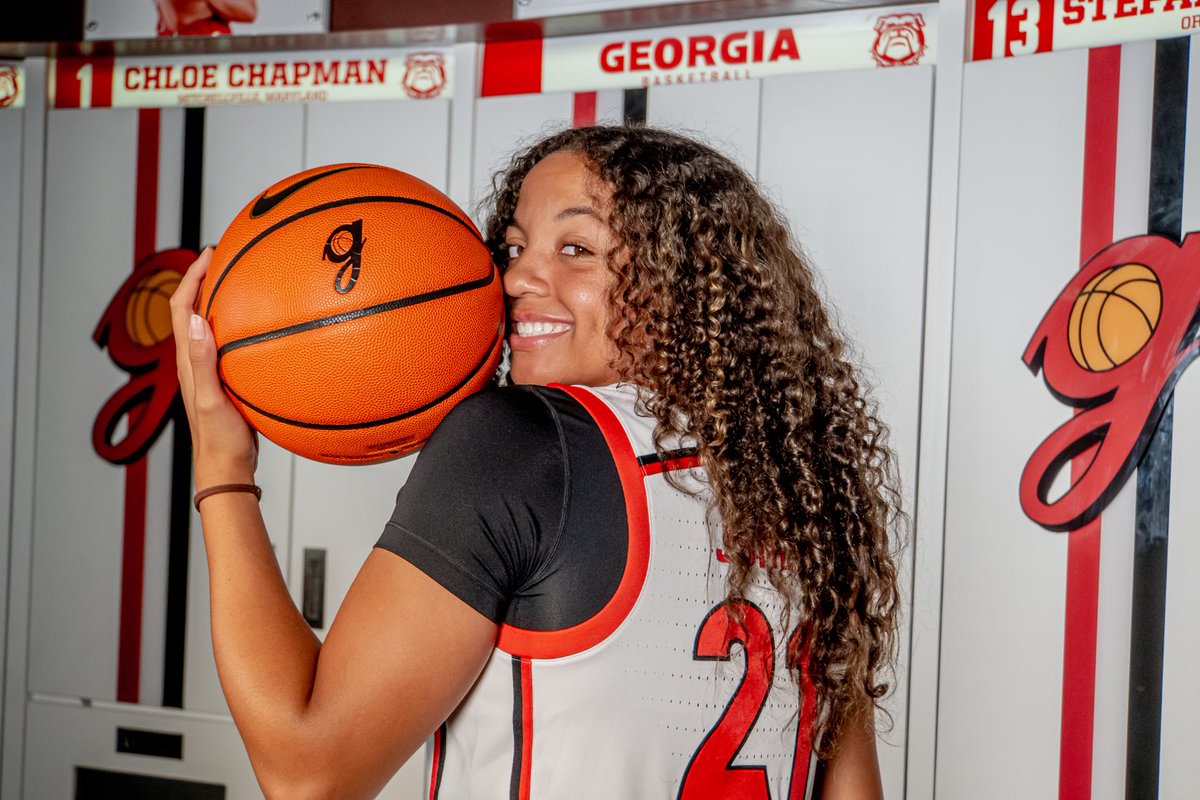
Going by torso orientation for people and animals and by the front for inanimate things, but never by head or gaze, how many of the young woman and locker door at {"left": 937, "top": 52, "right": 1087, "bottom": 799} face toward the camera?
1

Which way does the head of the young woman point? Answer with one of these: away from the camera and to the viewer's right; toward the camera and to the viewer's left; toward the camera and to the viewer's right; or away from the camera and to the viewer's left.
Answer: toward the camera and to the viewer's left

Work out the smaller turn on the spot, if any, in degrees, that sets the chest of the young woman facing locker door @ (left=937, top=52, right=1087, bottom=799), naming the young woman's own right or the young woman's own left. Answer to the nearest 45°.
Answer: approximately 90° to the young woman's own right

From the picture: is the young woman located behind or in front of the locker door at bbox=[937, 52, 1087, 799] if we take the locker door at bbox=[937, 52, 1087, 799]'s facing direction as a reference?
in front

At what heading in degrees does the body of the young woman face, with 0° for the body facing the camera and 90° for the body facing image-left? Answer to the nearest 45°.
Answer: approximately 135°
